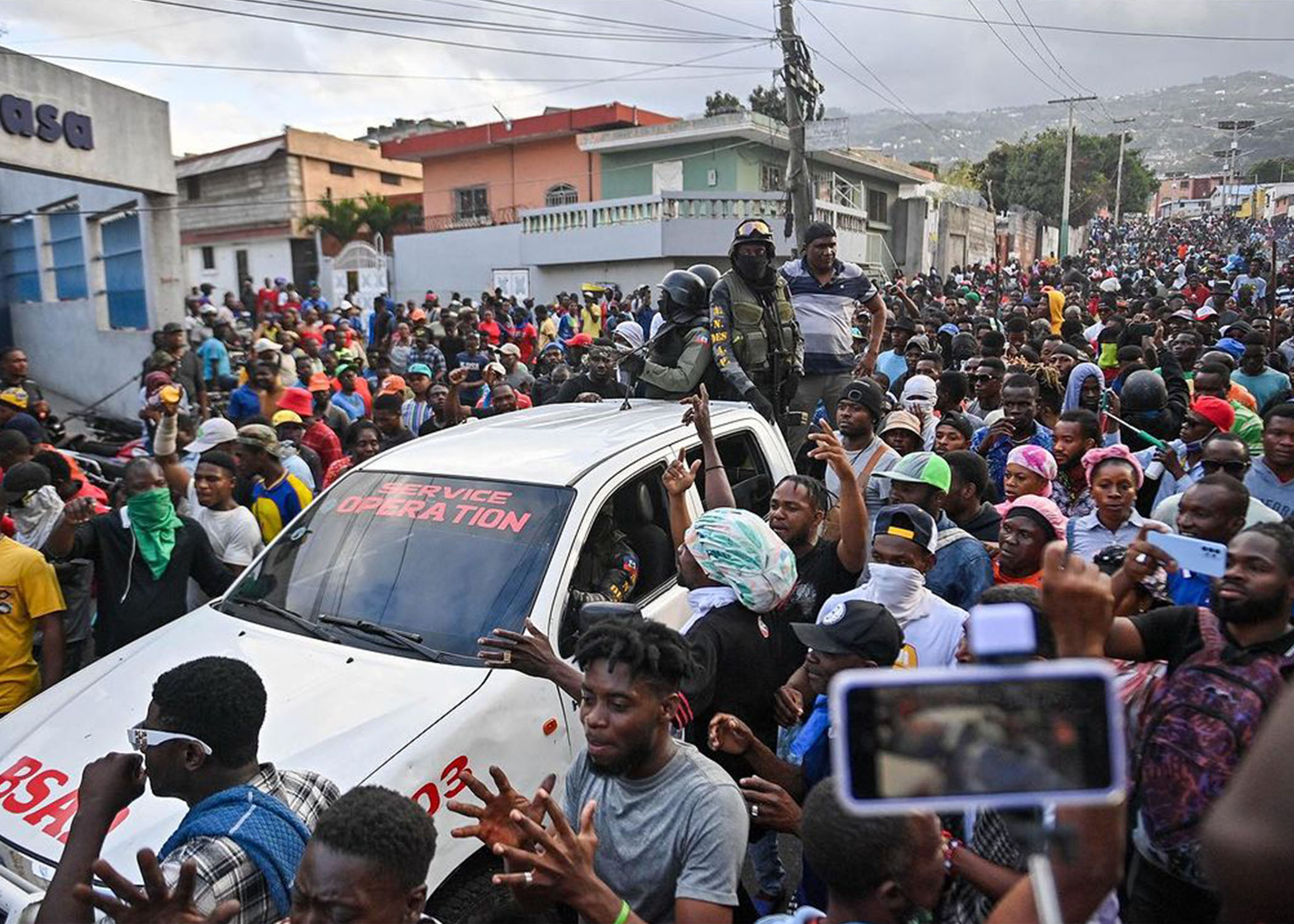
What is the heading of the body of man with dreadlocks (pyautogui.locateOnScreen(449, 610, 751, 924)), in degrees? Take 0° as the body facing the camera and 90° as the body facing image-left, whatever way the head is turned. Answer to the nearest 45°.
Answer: approximately 45°

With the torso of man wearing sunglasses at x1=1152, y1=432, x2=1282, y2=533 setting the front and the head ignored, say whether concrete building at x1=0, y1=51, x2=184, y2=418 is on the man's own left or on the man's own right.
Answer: on the man's own right

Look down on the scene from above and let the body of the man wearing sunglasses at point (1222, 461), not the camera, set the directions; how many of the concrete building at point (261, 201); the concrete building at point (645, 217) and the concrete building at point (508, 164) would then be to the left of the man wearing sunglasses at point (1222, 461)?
0

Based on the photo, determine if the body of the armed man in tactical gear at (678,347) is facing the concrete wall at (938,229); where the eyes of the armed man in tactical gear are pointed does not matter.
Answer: no

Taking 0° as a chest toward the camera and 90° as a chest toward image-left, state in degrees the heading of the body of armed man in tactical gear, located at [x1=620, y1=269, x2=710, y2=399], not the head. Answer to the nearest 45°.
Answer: approximately 90°

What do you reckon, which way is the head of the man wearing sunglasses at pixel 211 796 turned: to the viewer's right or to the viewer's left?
to the viewer's left

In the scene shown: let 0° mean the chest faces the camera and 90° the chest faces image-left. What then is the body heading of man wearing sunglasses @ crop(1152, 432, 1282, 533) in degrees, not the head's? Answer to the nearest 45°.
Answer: approximately 0°

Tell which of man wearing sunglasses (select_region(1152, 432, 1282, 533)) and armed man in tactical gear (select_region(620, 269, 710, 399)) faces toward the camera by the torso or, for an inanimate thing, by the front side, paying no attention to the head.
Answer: the man wearing sunglasses

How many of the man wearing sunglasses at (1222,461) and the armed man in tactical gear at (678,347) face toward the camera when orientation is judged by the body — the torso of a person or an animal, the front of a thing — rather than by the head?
1

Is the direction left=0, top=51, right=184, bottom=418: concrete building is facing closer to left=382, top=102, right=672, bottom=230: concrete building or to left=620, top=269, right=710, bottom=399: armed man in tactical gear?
the armed man in tactical gear

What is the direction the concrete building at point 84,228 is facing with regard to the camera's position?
facing the viewer and to the right of the viewer

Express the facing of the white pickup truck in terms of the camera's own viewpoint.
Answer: facing the viewer and to the left of the viewer

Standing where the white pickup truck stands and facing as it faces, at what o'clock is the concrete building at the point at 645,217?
The concrete building is roughly at 5 o'clock from the white pickup truck.

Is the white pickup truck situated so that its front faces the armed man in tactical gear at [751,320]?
no

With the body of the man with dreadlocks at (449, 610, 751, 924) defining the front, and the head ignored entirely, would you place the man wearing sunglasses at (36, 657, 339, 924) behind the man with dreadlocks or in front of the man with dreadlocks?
in front

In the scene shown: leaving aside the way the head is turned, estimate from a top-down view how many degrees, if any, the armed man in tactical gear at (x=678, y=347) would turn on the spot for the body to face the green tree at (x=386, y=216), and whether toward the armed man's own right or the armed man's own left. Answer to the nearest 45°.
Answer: approximately 90° to the armed man's own right

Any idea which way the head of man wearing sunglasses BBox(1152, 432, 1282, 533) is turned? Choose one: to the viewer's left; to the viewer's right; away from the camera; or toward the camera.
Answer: toward the camera

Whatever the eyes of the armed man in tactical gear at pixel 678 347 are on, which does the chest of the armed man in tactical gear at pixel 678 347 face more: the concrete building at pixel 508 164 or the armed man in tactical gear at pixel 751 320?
the concrete building
